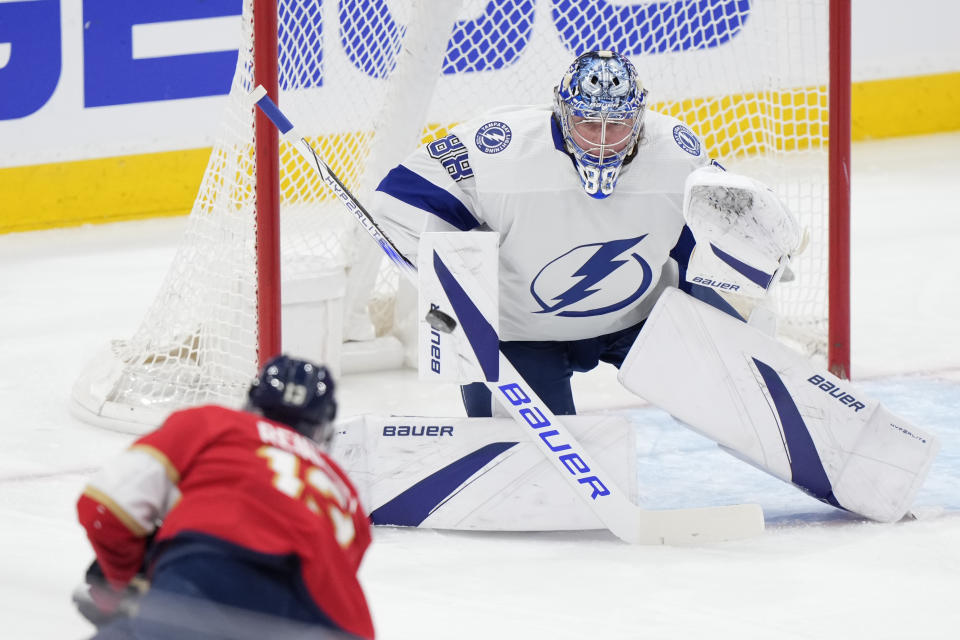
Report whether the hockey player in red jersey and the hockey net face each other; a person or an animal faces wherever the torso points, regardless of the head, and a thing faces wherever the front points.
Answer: yes

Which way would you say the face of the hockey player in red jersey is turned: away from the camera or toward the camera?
away from the camera

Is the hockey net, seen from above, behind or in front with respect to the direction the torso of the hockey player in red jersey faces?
in front

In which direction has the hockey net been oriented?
toward the camera

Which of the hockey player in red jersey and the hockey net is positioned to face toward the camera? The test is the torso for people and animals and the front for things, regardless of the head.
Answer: the hockey net

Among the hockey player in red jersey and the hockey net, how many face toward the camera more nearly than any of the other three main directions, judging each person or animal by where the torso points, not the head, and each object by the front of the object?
1

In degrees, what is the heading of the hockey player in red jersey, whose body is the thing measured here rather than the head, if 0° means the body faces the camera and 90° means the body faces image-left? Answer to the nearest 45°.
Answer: approximately 180°

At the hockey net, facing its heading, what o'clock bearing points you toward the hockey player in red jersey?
The hockey player in red jersey is roughly at 12 o'clock from the hockey net.

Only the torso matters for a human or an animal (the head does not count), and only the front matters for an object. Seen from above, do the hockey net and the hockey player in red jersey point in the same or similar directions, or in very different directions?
very different directions
